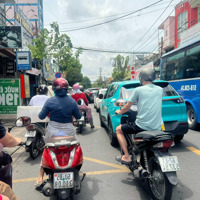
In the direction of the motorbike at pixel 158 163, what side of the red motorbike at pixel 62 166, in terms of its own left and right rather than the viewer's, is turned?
right

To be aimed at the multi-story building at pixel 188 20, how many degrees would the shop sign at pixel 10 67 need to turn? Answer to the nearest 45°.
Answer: approximately 90° to its left

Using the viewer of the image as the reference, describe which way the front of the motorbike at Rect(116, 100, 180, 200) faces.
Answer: facing away from the viewer and to the left of the viewer

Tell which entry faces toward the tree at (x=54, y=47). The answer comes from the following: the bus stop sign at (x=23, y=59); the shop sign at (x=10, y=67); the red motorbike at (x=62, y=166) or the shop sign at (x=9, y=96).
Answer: the red motorbike

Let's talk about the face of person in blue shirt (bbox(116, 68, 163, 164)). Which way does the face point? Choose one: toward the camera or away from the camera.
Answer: away from the camera

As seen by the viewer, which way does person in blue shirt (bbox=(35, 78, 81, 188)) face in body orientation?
away from the camera

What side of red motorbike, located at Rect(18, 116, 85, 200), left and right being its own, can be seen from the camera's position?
back

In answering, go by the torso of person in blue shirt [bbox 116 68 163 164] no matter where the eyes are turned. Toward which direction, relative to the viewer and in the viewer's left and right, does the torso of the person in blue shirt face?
facing away from the viewer and to the left of the viewer

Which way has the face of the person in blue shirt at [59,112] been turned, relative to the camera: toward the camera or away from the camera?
away from the camera
